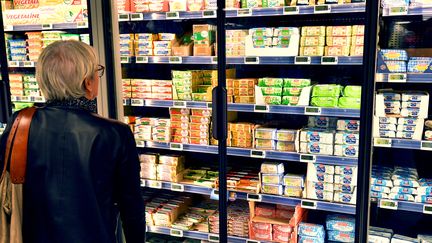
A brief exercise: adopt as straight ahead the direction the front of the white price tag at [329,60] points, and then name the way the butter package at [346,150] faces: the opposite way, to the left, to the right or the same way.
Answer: the same way

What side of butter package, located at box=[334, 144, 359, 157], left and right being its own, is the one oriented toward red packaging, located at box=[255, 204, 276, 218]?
right

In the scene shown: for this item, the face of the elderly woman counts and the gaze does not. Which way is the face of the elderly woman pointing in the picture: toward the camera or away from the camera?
away from the camera

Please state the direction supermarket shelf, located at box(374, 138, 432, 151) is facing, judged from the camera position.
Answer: facing the viewer

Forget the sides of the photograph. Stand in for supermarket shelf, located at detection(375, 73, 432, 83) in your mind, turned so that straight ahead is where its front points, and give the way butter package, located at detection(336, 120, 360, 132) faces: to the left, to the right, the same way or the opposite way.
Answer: the same way

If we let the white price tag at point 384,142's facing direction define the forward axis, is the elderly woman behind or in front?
in front

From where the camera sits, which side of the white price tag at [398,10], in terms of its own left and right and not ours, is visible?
front

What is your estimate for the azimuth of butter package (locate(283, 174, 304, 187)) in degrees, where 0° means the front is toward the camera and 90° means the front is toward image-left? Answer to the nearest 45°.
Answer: approximately 0°

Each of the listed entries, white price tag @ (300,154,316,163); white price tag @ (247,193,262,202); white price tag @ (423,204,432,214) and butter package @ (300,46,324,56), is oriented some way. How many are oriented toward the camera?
4

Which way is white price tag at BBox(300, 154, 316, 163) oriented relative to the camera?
toward the camera

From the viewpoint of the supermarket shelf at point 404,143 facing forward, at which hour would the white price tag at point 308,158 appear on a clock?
The white price tag is roughly at 3 o'clock from the supermarket shelf.

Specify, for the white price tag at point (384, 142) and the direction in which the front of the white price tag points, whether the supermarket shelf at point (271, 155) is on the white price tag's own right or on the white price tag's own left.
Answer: on the white price tag's own right

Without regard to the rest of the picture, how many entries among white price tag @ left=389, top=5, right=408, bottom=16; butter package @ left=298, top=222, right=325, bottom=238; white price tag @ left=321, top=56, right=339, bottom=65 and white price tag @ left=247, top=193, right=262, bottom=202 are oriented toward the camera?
4

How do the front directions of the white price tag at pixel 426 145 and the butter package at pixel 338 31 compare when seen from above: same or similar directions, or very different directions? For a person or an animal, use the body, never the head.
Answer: same or similar directions

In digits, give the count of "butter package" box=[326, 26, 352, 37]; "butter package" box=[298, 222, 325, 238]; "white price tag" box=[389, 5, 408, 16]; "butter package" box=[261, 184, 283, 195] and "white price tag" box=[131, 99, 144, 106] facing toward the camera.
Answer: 5
